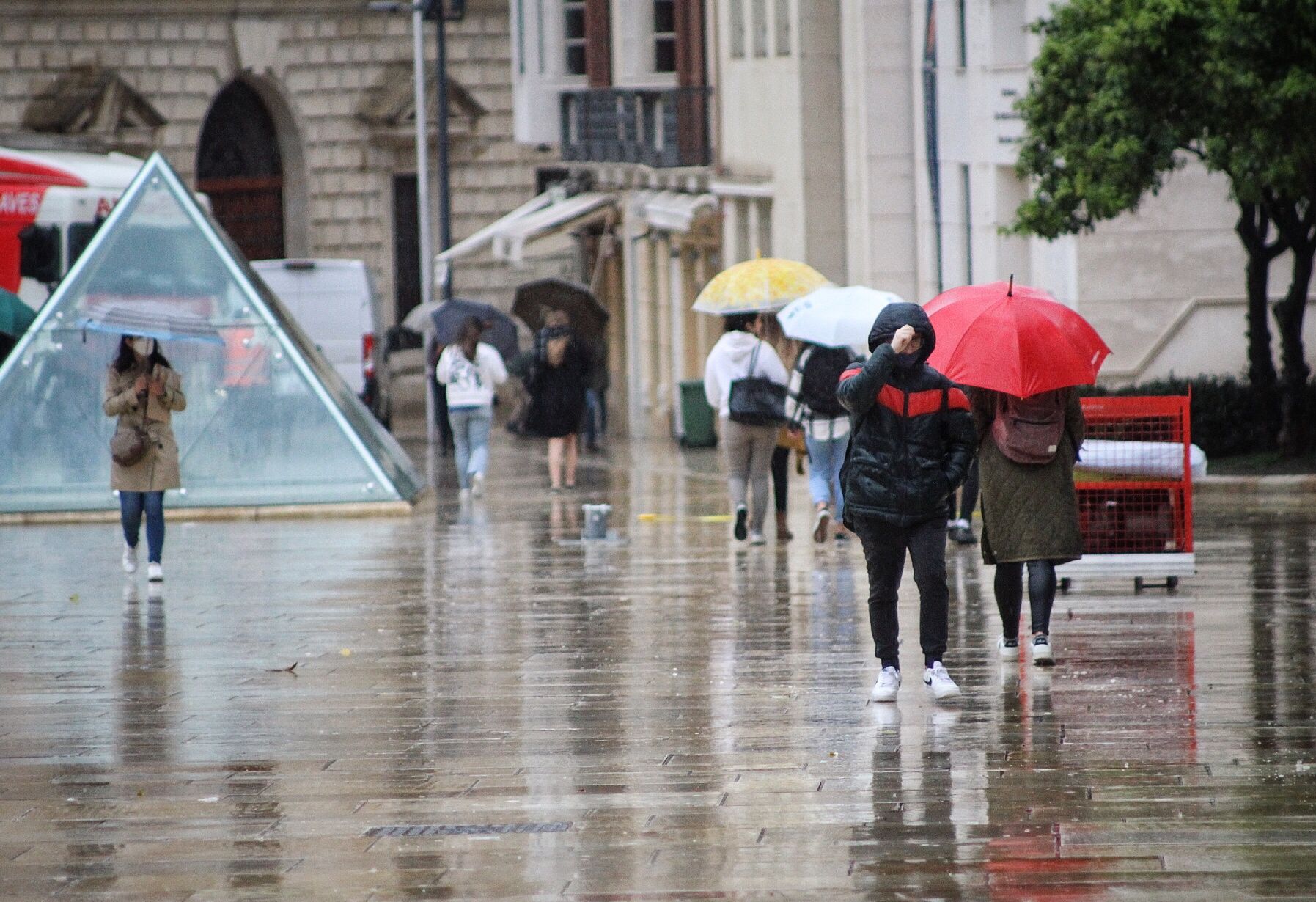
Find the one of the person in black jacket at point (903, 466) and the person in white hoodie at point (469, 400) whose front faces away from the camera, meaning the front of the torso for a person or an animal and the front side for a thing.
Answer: the person in white hoodie

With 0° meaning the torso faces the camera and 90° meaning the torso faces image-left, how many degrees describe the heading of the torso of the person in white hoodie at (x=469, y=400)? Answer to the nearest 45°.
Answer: approximately 180°

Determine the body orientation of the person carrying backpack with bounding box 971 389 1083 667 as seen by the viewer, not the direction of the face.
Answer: away from the camera

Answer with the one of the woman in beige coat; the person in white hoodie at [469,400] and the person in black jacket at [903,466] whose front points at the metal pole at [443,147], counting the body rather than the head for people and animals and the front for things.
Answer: the person in white hoodie

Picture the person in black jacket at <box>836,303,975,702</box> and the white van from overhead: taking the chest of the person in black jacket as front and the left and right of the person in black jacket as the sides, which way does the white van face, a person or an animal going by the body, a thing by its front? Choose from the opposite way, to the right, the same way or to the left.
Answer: the opposite way

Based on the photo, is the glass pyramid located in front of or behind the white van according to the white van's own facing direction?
behind

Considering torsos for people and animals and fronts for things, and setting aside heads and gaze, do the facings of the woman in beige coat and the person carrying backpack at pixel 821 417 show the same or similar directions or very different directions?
very different directions

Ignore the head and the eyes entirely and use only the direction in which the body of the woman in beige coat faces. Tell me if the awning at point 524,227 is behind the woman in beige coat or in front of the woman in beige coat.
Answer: behind

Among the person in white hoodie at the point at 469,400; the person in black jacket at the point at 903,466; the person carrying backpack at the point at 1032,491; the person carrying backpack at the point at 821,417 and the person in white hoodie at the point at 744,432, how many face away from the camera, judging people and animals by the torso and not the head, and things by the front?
4

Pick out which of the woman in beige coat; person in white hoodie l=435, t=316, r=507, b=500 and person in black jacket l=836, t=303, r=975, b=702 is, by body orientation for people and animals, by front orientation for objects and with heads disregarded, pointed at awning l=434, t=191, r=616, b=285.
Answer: the person in white hoodie
